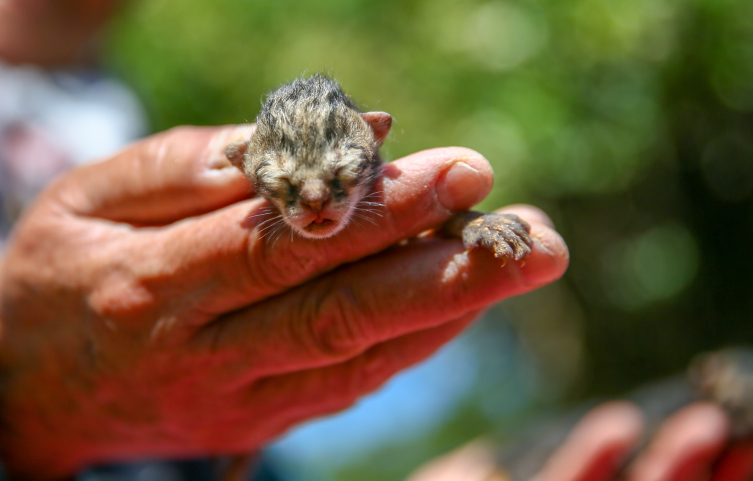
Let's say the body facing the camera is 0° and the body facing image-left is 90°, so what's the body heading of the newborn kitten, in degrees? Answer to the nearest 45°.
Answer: approximately 0°
